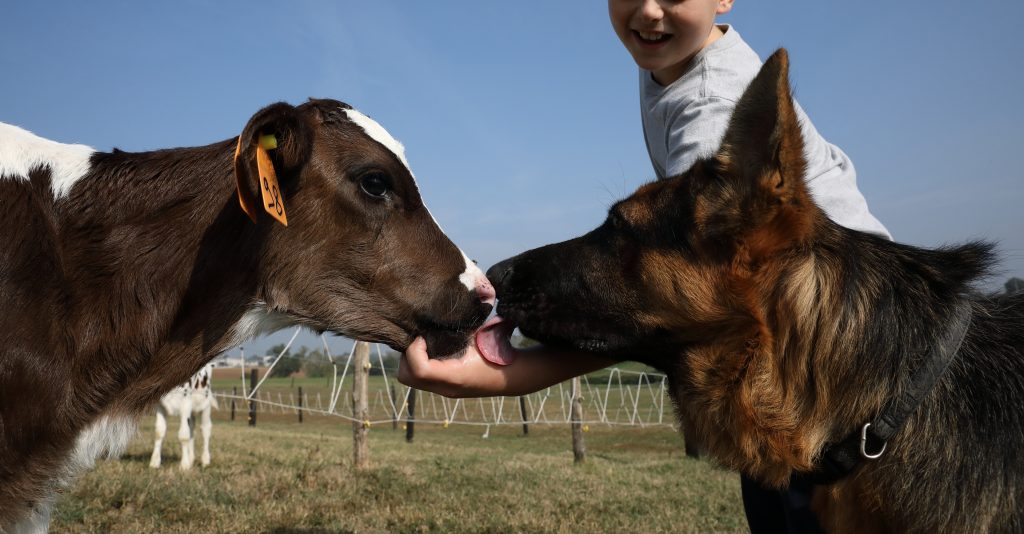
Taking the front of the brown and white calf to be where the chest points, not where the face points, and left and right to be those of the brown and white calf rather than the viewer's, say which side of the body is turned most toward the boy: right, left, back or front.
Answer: front

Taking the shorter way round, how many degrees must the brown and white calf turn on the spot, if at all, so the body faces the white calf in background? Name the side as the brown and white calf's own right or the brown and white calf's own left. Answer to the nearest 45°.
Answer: approximately 90° to the brown and white calf's own left

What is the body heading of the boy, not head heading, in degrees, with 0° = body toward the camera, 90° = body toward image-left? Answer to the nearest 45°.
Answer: approximately 45°

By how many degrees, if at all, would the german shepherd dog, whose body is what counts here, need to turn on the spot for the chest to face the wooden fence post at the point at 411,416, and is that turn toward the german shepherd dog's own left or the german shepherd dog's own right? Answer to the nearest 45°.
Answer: approximately 45° to the german shepherd dog's own right

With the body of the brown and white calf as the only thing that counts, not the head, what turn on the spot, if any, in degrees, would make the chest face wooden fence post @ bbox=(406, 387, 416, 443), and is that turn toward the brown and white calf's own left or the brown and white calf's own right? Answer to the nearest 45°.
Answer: approximately 90° to the brown and white calf's own left

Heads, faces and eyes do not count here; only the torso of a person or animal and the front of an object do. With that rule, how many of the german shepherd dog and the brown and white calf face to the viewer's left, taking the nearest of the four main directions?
1

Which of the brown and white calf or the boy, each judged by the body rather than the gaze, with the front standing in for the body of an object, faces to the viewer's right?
the brown and white calf

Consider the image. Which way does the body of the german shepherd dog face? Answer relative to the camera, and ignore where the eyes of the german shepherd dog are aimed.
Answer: to the viewer's left

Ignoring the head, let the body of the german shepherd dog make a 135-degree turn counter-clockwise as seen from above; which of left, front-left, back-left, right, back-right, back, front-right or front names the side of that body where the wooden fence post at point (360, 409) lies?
back

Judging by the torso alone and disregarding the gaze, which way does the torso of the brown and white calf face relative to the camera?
to the viewer's right

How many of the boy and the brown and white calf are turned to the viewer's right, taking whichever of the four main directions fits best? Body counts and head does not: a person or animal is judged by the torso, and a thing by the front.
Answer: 1
